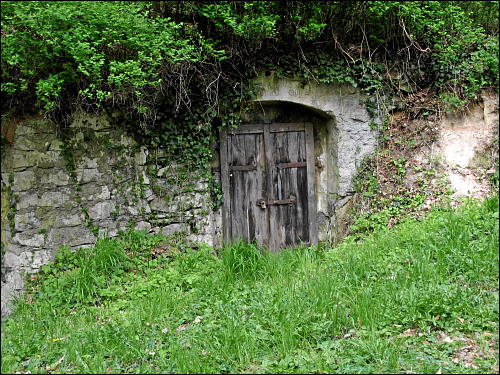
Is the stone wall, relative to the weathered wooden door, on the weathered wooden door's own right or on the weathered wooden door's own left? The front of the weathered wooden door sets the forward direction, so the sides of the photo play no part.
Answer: on the weathered wooden door's own right

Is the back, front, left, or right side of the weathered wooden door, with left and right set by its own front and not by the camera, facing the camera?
front
